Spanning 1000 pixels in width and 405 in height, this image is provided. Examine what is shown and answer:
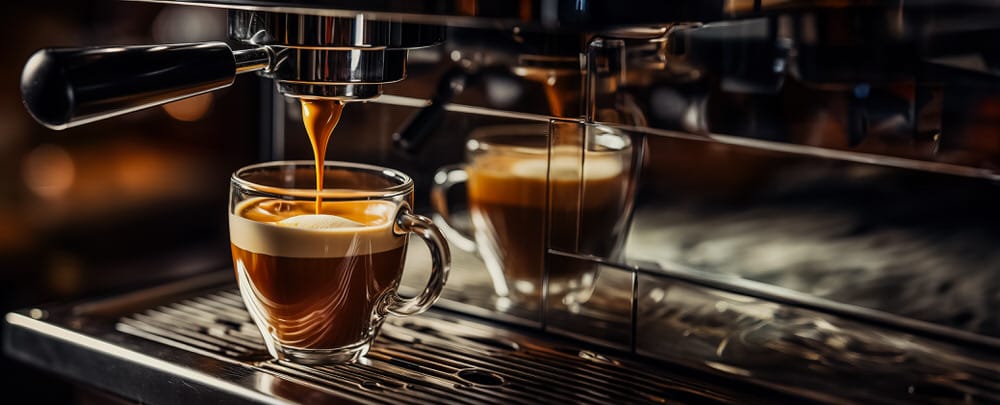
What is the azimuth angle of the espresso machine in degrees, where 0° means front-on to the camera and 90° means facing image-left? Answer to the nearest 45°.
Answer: approximately 45°
